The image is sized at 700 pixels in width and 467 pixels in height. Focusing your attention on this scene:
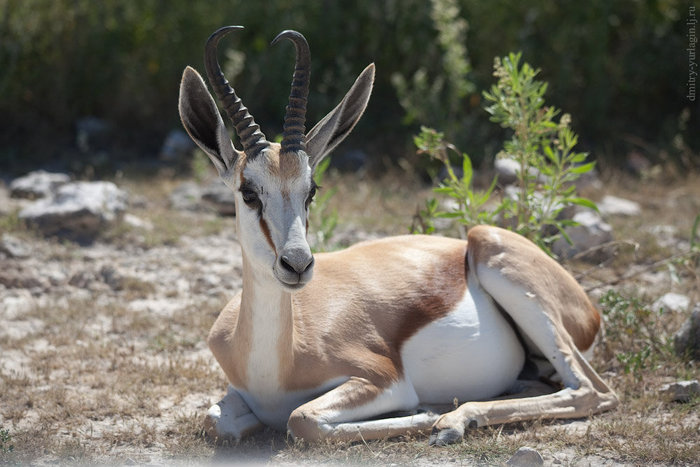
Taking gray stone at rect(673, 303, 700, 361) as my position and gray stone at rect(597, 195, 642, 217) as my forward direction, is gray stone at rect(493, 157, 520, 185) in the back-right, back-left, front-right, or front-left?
front-left

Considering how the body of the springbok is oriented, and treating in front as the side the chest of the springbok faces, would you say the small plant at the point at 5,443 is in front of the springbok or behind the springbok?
in front

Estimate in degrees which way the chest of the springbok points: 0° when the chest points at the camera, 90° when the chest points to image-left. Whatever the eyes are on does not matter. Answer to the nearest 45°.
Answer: approximately 45°

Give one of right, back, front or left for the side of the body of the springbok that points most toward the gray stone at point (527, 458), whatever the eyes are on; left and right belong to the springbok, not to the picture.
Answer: left

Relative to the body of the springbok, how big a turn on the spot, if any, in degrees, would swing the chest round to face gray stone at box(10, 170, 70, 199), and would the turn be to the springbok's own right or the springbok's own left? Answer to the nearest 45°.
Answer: approximately 90° to the springbok's own right

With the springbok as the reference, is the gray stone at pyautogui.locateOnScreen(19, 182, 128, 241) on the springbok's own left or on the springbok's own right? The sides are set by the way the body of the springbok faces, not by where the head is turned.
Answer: on the springbok's own right

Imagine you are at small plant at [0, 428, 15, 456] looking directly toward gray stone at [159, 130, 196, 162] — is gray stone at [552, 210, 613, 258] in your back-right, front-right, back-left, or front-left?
front-right

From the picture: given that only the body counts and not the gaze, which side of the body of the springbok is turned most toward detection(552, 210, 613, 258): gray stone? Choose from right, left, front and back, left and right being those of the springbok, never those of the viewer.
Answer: back

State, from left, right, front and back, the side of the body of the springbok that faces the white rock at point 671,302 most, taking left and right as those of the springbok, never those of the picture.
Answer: back

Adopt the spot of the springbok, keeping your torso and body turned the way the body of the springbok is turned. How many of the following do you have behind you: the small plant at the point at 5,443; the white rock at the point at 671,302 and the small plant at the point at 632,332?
2

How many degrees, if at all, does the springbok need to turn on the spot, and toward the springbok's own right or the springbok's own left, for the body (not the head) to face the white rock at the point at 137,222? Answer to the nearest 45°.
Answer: approximately 90° to the springbok's own right
